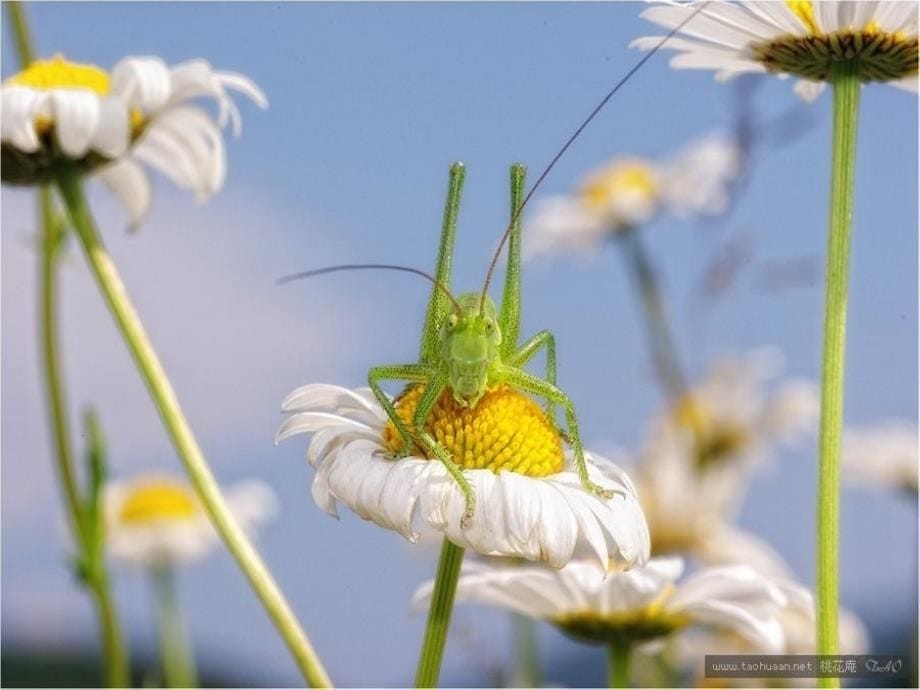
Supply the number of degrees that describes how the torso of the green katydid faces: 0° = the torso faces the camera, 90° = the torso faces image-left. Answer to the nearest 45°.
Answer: approximately 0°

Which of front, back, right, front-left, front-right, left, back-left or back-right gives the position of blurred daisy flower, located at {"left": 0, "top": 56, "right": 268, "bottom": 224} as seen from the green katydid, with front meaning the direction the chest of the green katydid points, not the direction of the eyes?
back-right

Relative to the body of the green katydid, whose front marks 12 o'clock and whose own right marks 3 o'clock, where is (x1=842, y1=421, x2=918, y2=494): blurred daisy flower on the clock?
The blurred daisy flower is roughly at 7 o'clock from the green katydid.
